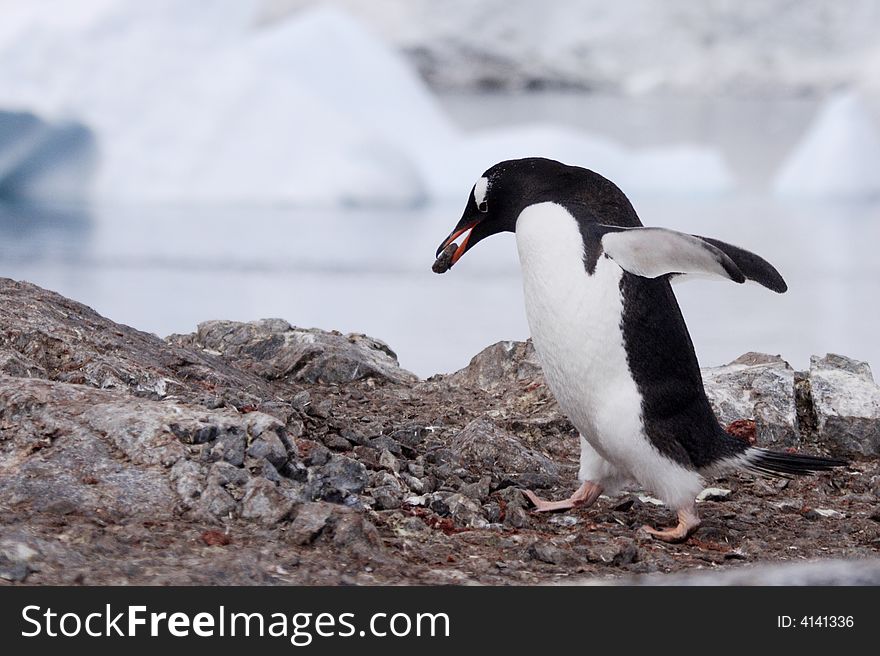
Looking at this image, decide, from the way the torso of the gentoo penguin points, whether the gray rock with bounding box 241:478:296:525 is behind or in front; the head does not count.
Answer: in front

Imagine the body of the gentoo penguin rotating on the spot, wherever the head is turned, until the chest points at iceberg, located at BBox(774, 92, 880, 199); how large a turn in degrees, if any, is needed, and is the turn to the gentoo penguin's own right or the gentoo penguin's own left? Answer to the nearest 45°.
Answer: approximately 90° to the gentoo penguin's own right

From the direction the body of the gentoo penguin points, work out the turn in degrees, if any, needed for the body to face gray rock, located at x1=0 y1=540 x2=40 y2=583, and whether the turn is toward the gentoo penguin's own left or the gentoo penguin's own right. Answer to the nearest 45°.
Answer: approximately 45° to the gentoo penguin's own left

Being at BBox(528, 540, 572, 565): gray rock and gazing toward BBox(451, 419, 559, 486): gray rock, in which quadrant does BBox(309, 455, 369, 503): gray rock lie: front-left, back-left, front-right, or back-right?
front-left

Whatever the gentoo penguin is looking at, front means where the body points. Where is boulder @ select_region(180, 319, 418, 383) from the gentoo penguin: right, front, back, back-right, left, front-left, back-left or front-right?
front-right

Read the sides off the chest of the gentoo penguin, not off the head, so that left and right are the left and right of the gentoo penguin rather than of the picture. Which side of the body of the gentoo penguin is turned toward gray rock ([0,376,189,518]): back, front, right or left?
front

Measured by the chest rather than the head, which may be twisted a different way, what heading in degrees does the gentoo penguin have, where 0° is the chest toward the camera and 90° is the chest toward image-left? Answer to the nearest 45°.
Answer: approximately 90°

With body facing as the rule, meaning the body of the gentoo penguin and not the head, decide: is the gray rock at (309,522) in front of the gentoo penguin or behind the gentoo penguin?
in front
